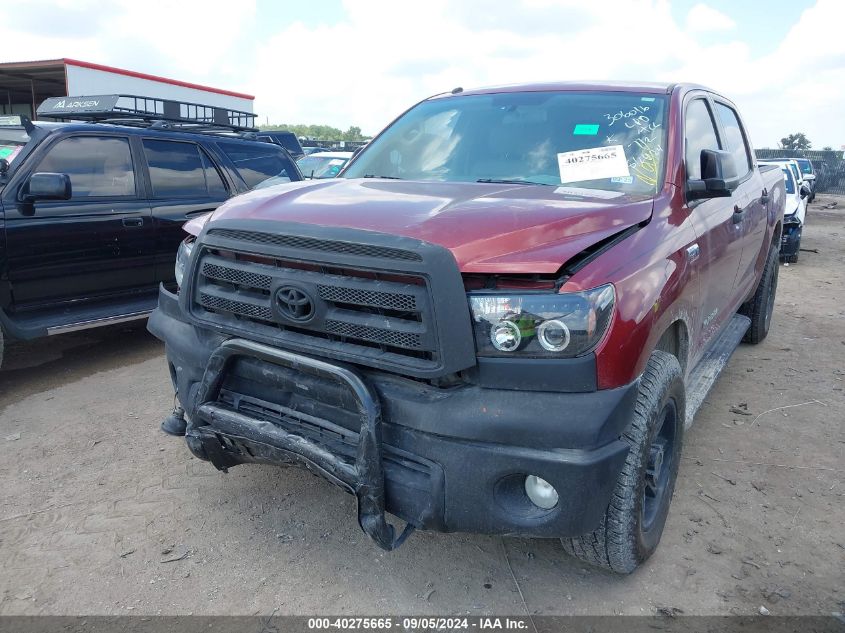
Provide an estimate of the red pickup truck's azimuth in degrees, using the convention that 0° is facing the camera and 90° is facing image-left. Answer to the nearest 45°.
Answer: approximately 45°
